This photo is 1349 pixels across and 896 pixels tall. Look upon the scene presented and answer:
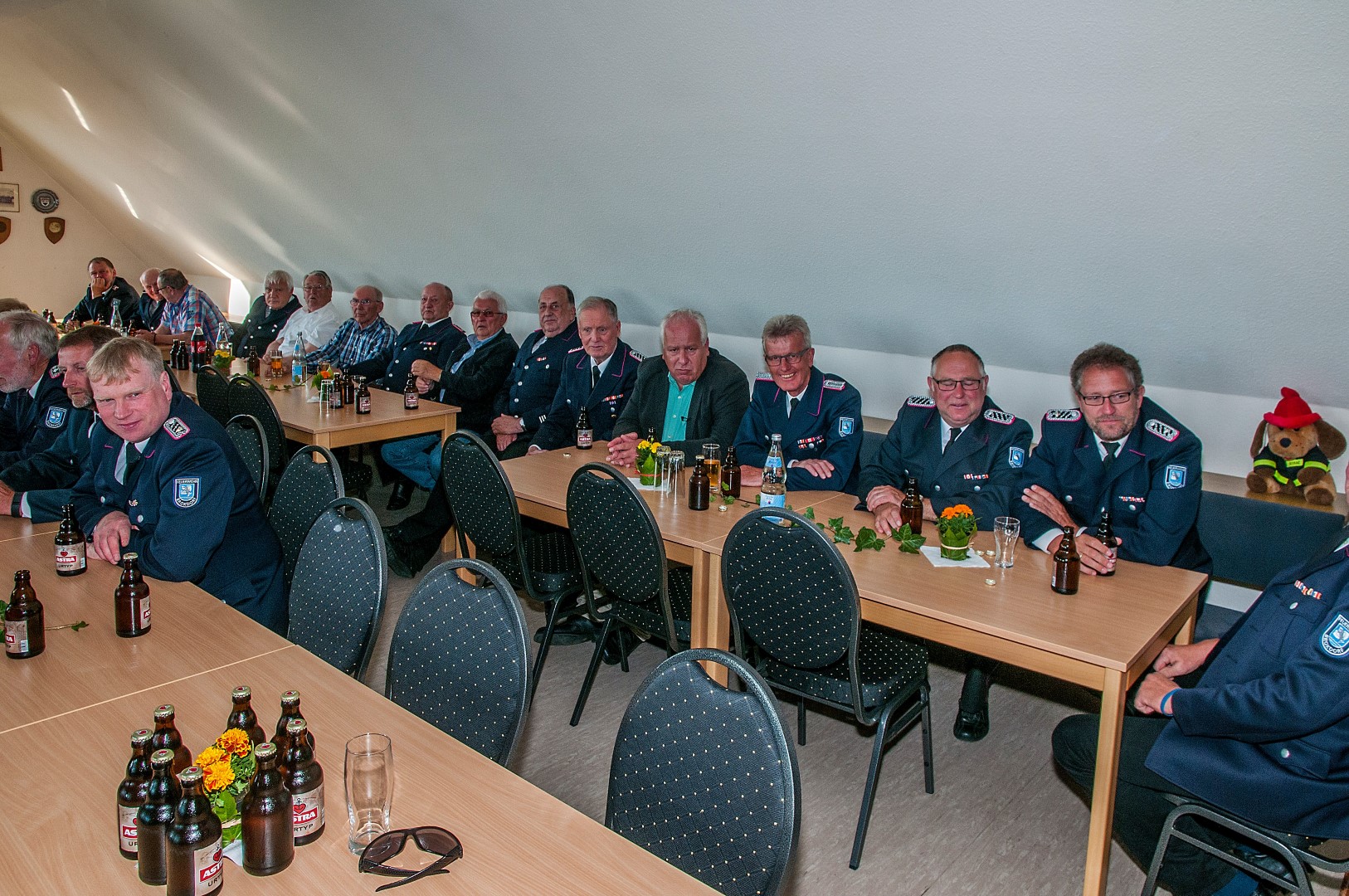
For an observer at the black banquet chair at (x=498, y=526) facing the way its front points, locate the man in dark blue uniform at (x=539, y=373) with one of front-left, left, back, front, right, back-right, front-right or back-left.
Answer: front-left

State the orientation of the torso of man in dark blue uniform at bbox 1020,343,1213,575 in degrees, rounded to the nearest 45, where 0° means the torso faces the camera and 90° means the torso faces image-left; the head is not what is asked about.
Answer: approximately 45°

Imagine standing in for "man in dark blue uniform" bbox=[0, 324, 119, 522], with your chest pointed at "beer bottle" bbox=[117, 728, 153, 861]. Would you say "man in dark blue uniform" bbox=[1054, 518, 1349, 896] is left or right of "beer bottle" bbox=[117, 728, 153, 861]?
left

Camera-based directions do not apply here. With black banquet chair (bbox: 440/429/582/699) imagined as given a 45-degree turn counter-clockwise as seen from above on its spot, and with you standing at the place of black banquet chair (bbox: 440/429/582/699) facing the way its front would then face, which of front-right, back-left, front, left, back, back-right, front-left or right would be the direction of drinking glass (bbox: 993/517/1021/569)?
back-right

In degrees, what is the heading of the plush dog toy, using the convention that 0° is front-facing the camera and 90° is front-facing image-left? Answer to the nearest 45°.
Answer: approximately 45°

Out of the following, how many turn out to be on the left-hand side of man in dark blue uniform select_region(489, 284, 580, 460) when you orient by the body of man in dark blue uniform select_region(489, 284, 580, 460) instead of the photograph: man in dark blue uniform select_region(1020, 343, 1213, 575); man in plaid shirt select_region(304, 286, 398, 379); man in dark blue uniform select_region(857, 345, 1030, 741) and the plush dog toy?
3

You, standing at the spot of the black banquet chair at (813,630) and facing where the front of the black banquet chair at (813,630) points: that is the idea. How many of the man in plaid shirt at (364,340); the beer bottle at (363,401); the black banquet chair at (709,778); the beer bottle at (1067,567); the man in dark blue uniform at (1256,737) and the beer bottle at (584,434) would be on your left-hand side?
3

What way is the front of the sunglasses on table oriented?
away from the camera

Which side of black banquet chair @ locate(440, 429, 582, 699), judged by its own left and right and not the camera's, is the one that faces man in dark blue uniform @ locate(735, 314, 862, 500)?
front

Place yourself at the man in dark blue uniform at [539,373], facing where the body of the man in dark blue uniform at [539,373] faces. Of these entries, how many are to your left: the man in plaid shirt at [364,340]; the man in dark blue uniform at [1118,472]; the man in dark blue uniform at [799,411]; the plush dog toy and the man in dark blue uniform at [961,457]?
4

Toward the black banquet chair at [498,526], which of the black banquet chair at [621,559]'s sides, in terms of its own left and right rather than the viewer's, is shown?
left

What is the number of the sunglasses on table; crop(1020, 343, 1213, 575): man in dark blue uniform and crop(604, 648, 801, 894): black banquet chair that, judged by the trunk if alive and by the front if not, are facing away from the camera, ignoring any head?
1

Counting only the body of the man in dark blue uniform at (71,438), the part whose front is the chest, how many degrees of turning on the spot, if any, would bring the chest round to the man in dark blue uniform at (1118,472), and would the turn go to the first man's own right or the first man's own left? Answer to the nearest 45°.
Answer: approximately 90° to the first man's own left

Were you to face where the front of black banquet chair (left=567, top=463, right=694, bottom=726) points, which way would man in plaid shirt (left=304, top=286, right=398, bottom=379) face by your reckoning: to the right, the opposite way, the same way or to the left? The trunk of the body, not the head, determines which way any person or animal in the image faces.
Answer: the opposite way
